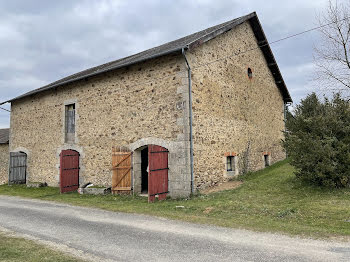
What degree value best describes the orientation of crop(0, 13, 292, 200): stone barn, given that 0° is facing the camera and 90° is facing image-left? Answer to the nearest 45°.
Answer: approximately 45°

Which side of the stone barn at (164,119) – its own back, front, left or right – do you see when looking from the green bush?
left

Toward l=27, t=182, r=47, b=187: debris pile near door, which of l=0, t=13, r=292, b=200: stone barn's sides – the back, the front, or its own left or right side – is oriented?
right

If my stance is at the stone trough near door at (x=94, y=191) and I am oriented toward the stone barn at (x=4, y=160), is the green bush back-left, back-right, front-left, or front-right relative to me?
back-right

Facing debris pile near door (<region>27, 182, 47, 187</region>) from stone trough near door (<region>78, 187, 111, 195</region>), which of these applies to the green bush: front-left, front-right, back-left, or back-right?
back-right
